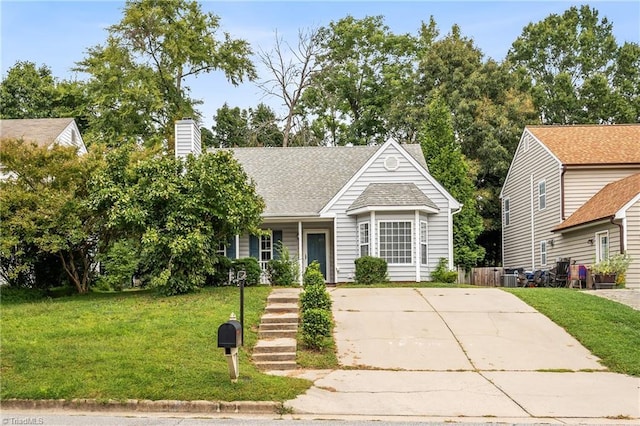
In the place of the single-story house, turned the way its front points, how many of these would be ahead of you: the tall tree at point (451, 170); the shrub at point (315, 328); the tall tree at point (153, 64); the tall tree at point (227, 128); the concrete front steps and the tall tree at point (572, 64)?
2

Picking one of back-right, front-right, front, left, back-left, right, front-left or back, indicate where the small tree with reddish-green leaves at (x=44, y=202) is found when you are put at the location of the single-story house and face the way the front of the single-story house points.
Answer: front-right

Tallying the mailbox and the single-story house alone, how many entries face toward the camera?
2

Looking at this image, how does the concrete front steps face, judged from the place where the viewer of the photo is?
facing the viewer

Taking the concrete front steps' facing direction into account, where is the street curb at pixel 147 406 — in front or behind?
in front

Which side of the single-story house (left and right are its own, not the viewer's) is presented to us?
front

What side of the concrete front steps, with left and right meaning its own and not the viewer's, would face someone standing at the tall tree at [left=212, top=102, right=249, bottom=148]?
back

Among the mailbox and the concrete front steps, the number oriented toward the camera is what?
2

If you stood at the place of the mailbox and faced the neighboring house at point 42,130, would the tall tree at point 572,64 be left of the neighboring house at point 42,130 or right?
right

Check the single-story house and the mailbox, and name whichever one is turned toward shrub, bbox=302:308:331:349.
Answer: the single-story house

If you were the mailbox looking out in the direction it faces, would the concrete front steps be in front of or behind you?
behind

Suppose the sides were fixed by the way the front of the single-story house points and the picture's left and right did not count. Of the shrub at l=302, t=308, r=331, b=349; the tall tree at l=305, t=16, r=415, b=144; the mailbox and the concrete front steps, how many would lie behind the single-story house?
1

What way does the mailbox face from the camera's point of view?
toward the camera

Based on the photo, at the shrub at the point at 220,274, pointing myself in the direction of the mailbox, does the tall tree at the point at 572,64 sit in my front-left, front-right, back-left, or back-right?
back-left
